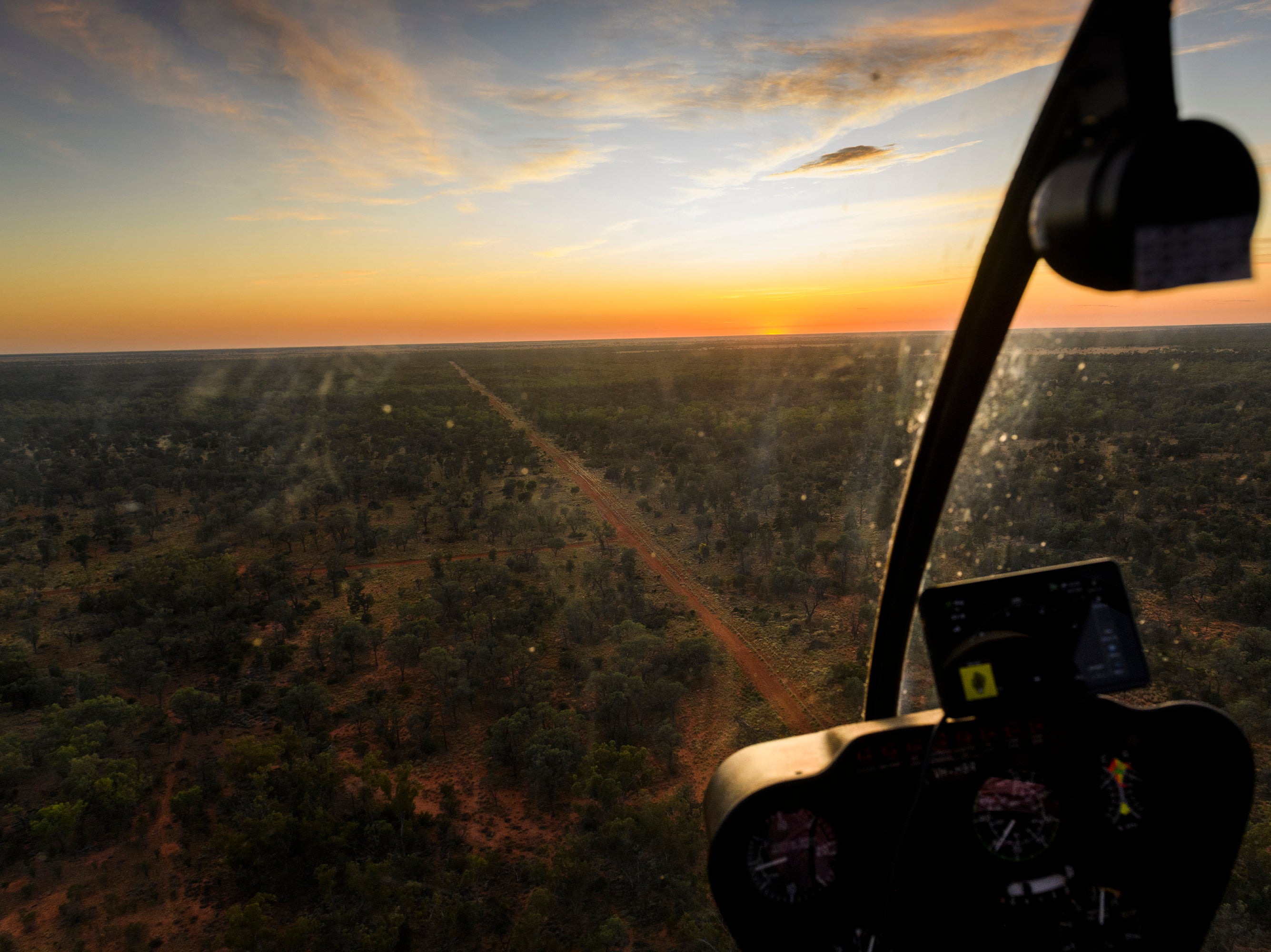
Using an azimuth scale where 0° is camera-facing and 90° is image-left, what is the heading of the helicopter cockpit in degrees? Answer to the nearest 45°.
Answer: approximately 180°

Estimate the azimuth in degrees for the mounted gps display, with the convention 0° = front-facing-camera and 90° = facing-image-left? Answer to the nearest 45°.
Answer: approximately 0°

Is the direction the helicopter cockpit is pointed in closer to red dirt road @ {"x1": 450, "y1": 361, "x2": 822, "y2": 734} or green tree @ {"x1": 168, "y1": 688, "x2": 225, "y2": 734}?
the red dirt road

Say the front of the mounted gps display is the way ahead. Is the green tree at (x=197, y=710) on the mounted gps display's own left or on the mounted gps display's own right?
on the mounted gps display's own right
